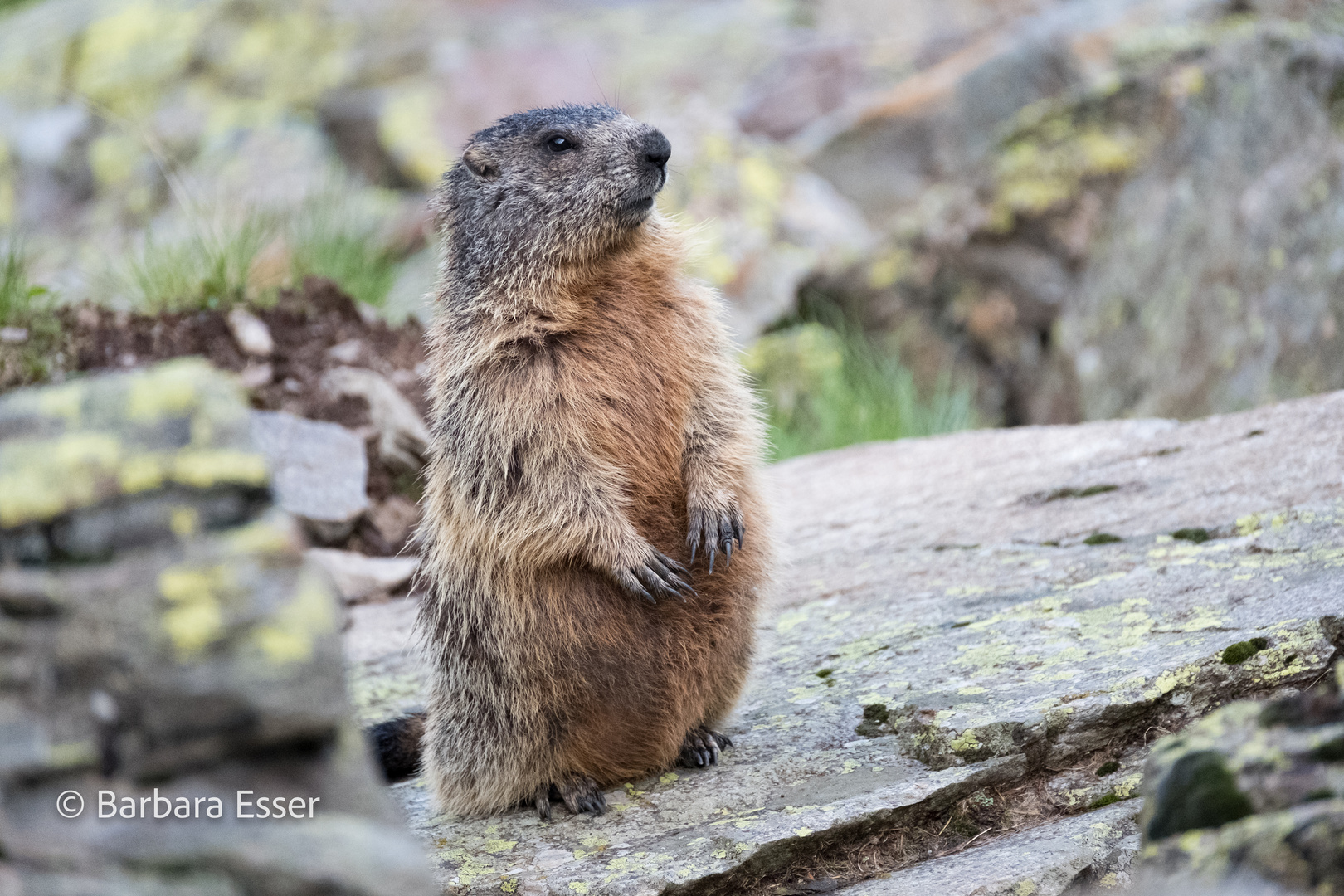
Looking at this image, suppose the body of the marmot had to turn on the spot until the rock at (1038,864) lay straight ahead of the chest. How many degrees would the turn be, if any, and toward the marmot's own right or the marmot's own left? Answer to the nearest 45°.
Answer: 0° — it already faces it

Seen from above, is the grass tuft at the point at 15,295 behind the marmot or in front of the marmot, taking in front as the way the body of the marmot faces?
behind

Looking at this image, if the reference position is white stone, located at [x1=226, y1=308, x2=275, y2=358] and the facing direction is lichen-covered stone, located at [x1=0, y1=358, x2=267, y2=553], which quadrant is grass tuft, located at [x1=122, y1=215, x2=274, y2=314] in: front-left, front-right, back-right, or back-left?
back-right

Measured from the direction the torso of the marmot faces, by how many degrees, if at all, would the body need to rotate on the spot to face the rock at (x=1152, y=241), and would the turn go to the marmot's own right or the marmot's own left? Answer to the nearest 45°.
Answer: approximately 90° to the marmot's own left

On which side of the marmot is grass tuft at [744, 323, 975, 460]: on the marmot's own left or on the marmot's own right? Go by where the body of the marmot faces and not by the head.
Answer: on the marmot's own left

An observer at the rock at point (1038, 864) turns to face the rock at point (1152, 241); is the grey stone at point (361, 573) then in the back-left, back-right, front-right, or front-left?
front-left

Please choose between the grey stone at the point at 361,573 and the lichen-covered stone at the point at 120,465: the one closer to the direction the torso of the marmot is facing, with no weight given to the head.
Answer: the lichen-covered stone

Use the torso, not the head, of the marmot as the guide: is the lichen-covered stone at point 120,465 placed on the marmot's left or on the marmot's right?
on the marmot's right
